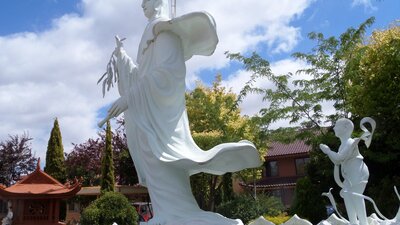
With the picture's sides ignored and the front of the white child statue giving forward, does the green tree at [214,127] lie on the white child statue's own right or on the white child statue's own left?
on the white child statue's own right

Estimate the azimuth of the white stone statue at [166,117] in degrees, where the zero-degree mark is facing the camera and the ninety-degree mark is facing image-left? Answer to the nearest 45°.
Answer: approximately 90°

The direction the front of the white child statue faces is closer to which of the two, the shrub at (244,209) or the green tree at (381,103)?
the shrub

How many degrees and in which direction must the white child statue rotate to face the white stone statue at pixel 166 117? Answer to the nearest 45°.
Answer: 0° — it already faces it

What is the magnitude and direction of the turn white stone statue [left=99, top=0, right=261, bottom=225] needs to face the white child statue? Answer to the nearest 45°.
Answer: approximately 180°

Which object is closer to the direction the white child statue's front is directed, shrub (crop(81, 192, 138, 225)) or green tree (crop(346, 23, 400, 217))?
the shrub

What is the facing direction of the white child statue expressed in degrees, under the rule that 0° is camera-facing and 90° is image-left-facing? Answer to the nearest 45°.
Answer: approximately 90°
